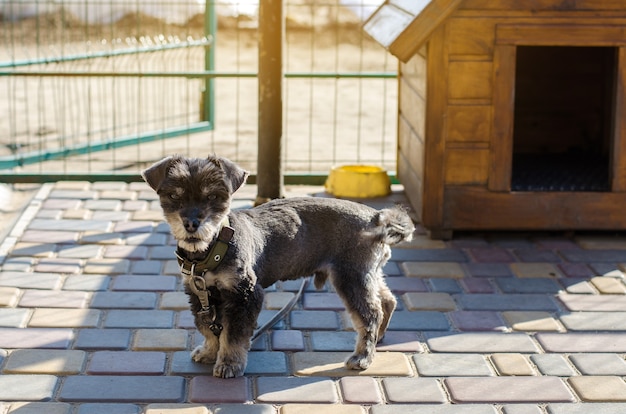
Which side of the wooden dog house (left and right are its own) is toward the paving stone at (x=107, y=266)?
right

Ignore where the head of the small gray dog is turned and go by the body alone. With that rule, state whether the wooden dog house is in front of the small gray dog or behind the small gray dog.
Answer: behind

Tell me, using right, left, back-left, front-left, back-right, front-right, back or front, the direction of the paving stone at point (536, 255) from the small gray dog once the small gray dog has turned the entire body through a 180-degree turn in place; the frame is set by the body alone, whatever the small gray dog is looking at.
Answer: front

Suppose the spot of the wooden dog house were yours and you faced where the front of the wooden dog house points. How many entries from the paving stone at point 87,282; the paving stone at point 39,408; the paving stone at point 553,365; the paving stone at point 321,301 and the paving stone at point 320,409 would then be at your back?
0

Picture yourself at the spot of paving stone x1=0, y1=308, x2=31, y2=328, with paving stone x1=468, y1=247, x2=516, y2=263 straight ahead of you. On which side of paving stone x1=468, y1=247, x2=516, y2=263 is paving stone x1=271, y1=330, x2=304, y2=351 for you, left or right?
right

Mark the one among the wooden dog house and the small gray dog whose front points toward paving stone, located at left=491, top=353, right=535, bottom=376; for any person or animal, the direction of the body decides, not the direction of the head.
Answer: the wooden dog house

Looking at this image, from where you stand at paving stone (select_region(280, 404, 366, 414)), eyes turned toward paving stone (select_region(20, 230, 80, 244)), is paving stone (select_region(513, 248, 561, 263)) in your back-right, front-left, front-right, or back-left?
front-right

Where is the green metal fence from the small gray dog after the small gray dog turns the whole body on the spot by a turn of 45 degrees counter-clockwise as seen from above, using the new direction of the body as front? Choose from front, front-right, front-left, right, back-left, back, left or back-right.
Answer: back

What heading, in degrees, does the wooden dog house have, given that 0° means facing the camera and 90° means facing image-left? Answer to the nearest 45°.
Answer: approximately 0°

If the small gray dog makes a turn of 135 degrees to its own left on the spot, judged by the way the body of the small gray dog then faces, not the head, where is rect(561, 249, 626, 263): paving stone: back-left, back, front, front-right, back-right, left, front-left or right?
front-left

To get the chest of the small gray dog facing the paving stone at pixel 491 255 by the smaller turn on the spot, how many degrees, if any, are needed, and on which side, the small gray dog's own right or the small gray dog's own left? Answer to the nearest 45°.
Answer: approximately 180°

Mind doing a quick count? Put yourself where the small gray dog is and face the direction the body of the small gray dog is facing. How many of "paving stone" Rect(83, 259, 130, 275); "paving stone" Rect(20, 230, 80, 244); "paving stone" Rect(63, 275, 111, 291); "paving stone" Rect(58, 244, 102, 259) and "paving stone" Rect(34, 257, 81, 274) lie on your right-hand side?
5

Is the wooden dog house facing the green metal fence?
no

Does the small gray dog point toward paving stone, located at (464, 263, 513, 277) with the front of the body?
no

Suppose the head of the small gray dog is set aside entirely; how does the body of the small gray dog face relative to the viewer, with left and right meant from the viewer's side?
facing the viewer and to the left of the viewer

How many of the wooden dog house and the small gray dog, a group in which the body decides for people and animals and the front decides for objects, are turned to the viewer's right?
0

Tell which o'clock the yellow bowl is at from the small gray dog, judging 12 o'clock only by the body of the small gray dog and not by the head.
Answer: The yellow bowl is roughly at 5 o'clock from the small gray dog.

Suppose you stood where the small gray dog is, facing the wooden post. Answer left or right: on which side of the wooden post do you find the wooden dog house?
right
